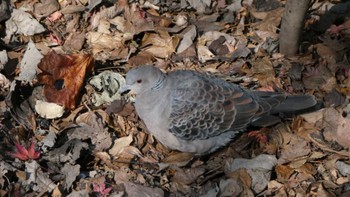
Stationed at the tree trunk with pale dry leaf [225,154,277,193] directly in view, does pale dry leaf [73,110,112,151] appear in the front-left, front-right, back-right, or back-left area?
front-right

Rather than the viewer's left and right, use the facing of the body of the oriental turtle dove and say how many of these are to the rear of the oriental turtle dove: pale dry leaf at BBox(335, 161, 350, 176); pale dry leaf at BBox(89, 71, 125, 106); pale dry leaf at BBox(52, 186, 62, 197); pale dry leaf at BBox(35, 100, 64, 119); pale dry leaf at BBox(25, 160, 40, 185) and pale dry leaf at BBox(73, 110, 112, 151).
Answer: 1

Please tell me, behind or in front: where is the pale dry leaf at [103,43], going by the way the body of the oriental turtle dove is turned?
in front

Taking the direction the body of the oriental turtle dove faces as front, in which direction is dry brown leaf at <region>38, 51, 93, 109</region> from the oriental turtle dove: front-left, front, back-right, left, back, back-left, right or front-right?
front

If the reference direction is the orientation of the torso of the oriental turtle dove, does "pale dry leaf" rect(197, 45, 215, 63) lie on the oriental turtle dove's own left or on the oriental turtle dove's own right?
on the oriental turtle dove's own right

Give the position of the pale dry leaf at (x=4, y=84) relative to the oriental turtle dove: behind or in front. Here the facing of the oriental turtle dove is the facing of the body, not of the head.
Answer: in front

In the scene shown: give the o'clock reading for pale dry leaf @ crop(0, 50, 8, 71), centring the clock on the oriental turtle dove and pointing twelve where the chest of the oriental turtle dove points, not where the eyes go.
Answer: The pale dry leaf is roughly at 12 o'clock from the oriental turtle dove.

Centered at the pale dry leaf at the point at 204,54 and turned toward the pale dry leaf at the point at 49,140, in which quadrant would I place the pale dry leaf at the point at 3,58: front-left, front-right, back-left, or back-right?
front-right

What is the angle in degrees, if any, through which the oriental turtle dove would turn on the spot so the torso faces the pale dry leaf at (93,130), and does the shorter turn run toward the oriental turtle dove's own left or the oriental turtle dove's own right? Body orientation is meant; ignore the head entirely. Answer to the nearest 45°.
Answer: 0° — it already faces it

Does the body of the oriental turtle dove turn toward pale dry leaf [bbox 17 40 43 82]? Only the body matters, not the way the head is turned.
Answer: yes

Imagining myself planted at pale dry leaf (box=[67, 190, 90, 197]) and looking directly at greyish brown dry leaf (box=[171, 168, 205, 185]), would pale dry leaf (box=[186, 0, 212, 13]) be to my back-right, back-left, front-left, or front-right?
front-left

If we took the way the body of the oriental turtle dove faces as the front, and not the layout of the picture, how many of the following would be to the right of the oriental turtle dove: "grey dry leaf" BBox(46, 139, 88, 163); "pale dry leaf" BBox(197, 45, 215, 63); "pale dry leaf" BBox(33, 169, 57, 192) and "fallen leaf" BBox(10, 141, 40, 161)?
1

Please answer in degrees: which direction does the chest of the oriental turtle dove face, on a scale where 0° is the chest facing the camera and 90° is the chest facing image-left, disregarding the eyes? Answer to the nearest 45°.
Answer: approximately 90°

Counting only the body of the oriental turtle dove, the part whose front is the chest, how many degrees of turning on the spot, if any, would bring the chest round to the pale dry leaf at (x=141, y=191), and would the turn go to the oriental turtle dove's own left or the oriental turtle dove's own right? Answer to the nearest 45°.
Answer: approximately 90° to the oriental turtle dove's own left

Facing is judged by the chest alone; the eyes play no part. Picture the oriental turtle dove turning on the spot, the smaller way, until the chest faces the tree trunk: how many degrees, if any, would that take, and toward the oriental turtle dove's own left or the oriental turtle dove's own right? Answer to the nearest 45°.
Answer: approximately 135° to the oriental turtle dove's own right
